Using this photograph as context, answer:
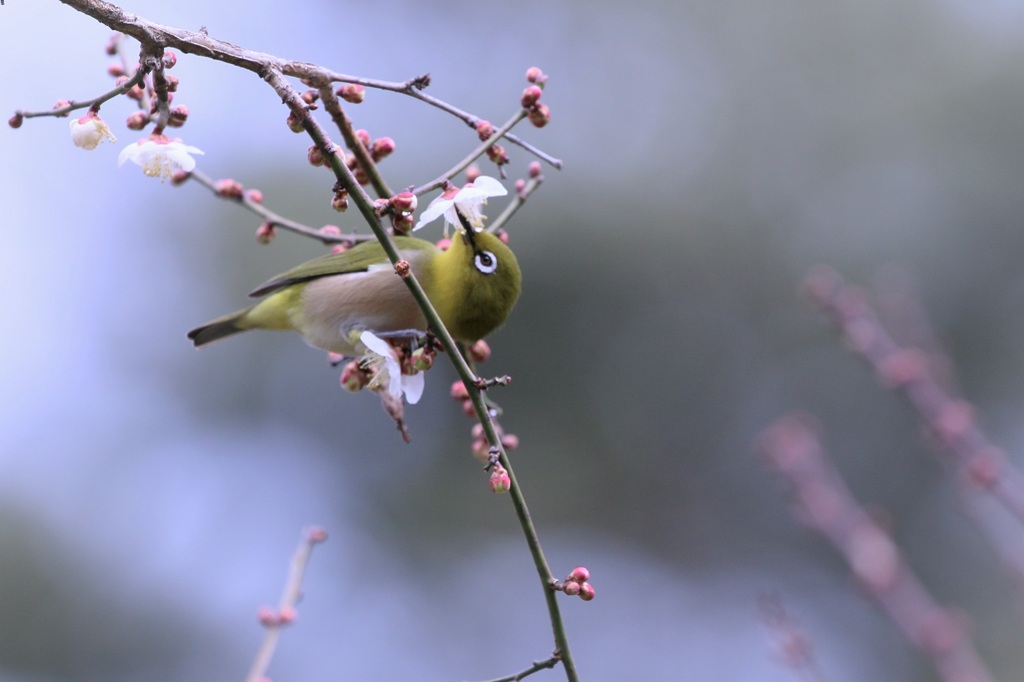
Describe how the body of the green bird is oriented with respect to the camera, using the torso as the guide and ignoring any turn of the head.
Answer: to the viewer's right

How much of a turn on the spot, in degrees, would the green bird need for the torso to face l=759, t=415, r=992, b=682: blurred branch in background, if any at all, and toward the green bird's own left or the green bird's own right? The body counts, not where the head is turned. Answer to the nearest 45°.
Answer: approximately 90° to the green bird's own left

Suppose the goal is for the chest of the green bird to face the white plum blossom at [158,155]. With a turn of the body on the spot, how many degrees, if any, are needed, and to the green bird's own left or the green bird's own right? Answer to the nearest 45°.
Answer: approximately 135° to the green bird's own right
